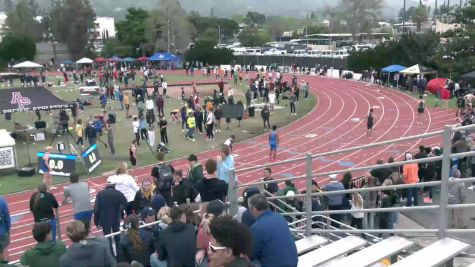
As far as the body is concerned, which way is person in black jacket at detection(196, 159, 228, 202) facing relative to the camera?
away from the camera

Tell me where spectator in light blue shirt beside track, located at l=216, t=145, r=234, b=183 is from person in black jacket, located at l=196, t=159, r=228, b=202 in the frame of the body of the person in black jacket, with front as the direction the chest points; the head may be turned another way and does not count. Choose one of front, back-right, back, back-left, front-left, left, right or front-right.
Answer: front

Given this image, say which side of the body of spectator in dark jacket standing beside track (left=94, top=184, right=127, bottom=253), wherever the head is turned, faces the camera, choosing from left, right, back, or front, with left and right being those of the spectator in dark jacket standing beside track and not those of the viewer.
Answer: back

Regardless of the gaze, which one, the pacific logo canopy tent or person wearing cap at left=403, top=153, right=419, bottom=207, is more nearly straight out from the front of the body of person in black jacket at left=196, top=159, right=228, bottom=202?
the pacific logo canopy tent

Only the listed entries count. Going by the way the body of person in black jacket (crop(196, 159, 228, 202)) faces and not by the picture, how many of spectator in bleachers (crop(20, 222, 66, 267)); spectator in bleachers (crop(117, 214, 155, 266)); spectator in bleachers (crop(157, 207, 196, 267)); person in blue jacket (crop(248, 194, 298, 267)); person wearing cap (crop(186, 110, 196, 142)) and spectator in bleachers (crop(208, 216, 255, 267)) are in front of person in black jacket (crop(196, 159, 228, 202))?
1

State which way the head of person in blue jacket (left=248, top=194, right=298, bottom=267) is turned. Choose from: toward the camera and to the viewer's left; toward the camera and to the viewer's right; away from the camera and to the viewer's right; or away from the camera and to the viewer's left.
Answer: away from the camera and to the viewer's left

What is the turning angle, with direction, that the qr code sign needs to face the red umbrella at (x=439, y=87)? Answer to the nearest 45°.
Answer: approximately 90° to its left

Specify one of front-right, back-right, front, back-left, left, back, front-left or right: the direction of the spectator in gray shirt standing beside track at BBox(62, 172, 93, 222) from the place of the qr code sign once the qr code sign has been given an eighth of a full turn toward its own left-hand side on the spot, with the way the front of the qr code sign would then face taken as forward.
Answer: front-right

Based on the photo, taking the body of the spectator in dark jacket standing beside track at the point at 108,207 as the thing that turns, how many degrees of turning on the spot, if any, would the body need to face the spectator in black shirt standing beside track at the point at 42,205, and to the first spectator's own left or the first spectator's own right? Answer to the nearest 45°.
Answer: approximately 45° to the first spectator's own left

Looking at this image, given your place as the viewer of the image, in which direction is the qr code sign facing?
facing the viewer

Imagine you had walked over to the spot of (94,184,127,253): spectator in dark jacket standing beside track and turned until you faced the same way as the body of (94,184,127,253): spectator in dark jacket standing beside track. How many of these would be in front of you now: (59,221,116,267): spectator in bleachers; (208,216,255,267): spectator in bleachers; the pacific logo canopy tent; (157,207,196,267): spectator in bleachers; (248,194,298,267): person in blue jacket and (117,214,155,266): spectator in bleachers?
1

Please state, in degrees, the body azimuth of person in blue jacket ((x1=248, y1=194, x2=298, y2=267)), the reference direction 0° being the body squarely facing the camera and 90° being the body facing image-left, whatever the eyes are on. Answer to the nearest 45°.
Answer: approximately 135°

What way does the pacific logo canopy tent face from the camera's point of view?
toward the camera

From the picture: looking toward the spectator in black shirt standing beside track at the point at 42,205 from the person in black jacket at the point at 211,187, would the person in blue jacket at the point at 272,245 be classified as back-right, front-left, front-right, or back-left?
back-left

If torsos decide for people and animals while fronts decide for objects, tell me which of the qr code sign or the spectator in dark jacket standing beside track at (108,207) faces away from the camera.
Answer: the spectator in dark jacket standing beside track
